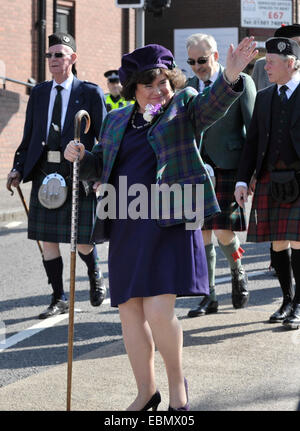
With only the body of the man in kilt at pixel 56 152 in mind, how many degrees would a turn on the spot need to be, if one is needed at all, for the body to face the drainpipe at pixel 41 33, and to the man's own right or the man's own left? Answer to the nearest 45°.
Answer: approximately 135° to the man's own right

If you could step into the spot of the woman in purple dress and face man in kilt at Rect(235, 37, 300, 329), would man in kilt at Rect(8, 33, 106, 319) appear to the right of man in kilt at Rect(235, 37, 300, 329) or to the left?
left

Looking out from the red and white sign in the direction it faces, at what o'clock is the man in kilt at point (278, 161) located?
The man in kilt is roughly at 12 o'clock from the red and white sign.

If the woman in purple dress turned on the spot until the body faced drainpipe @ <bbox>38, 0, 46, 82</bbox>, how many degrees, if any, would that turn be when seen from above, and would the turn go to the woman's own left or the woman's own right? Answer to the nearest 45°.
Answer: approximately 135° to the woman's own right

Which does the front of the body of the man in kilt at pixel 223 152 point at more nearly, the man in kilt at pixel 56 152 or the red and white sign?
the man in kilt

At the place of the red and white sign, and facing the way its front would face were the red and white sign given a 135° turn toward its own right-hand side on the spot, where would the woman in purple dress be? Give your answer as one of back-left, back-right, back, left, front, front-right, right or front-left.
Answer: back-left

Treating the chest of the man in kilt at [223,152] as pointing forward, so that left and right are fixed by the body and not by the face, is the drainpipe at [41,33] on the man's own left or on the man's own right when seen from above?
on the man's own right

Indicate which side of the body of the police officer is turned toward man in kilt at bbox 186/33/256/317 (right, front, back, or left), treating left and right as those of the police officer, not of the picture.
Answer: front
